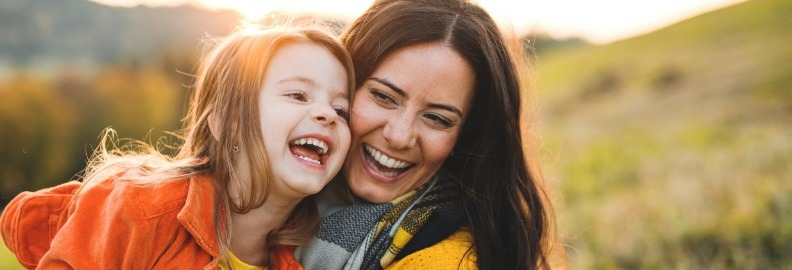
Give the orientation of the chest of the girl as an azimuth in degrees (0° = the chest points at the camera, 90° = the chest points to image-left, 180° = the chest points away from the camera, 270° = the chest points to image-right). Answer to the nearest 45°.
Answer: approximately 315°

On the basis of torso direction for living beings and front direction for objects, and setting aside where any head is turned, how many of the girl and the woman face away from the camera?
0

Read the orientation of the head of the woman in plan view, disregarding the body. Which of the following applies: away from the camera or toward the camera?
toward the camera
